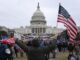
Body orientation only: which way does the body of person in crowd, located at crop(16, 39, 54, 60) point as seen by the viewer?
away from the camera
